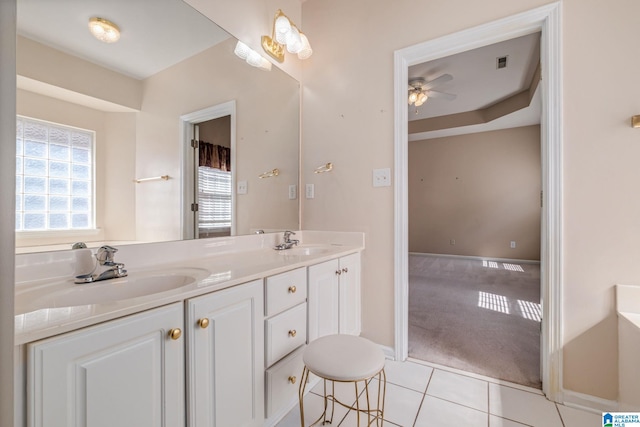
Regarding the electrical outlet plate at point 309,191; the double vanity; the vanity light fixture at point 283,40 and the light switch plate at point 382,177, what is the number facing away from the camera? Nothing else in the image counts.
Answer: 0

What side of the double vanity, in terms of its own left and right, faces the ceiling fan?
left

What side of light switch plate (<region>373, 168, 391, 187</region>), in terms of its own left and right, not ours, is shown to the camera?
front

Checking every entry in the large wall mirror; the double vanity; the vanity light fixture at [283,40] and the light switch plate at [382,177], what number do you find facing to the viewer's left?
0

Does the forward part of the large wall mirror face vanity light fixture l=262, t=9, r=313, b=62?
no

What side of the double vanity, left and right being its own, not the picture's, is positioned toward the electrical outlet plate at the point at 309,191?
left

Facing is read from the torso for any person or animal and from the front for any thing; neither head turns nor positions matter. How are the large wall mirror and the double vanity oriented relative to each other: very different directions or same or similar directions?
same or similar directions

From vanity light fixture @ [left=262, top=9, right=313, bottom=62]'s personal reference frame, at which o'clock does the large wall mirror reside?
The large wall mirror is roughly at 3 o'clock from the vanity light fixture.

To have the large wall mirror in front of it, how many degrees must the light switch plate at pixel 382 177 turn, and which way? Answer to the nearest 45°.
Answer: approximately 45° to its right

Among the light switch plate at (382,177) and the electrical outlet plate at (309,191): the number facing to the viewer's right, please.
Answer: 0

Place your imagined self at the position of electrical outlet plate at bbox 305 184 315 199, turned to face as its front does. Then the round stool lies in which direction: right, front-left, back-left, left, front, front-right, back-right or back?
front-left

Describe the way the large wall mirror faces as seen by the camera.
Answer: facing the viewer and to the right of the viewer

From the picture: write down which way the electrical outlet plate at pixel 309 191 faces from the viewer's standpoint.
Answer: facing the viewer and to the left of the viewer

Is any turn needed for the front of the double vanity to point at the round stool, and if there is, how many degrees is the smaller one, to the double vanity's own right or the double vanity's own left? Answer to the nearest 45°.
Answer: approximately 45° to the double vanity's own left
